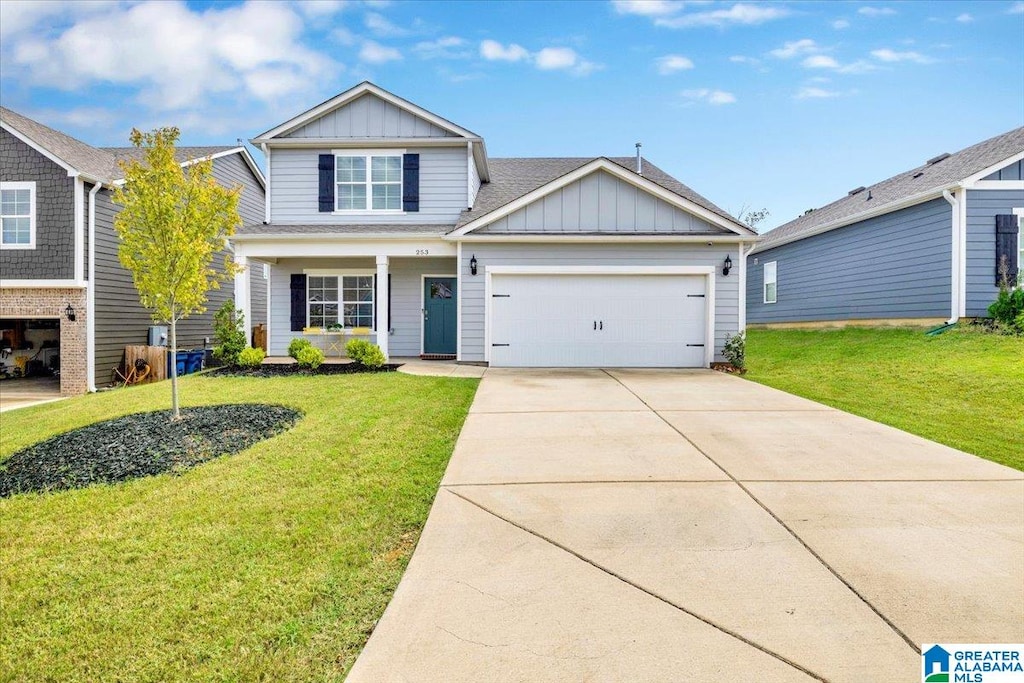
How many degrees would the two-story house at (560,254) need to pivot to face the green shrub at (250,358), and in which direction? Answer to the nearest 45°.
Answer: approximately 90° to its right

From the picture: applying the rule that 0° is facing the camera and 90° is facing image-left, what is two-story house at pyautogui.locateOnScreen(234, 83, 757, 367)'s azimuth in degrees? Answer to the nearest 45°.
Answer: approximately 0°

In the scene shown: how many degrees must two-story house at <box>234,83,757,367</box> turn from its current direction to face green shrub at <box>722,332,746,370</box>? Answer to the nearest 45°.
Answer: approximately 90° to its left

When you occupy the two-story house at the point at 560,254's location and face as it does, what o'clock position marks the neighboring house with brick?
The neighboring house with brick is roughly at 3 o'clock from the two-story house.

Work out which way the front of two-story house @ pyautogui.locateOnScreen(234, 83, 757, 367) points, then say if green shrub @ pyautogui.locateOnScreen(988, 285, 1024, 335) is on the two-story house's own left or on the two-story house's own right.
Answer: on the two-story house's own left

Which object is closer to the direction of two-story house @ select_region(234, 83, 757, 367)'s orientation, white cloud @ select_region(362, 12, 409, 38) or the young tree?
the young tree

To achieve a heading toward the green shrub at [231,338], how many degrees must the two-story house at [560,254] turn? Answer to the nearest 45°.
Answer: approximately 90° to its right

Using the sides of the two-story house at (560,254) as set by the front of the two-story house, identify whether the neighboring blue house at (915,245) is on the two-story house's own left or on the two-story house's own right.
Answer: on the two-story house's own left

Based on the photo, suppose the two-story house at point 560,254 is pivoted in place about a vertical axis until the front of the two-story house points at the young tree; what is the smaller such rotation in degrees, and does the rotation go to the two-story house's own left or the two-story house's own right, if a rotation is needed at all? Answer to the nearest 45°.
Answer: approximately 45° to the two-story house's own right
